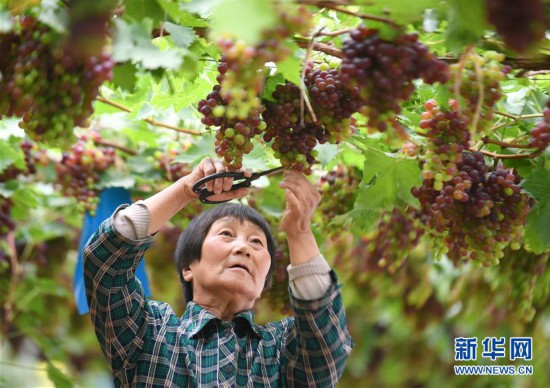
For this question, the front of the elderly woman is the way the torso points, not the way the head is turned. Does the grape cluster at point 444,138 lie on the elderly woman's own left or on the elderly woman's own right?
on the elderly woman's own left

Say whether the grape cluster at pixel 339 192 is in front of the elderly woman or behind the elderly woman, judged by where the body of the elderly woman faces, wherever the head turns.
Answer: behind

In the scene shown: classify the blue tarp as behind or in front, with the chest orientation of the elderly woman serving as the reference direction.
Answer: behind

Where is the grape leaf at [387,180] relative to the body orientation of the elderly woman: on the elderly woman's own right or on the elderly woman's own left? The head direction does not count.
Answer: on the elderly woman's own left

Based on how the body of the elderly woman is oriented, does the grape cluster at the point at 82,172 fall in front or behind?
behind

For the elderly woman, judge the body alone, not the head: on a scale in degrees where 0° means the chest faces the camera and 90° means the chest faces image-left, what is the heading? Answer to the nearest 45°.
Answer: approximately 0°

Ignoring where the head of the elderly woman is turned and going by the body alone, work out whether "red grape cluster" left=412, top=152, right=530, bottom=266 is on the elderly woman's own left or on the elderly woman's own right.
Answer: on the elderly woman's own left

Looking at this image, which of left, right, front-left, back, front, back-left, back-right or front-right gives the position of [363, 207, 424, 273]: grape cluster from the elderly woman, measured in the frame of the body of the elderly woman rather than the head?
back-left
